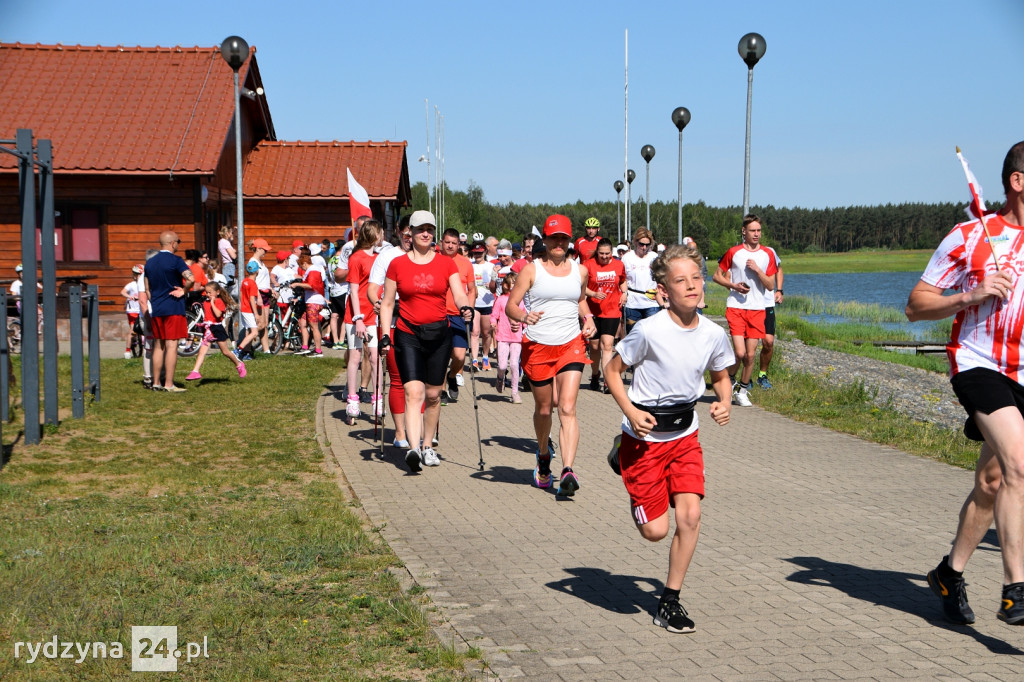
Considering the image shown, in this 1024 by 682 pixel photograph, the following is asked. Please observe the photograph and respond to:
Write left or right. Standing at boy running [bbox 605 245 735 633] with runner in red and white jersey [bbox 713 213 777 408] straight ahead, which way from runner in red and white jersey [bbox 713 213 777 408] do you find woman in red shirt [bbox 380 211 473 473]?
left

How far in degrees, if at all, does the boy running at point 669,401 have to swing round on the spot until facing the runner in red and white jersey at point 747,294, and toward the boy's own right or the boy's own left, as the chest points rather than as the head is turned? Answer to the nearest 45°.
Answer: approximately 135° to the boy's own left

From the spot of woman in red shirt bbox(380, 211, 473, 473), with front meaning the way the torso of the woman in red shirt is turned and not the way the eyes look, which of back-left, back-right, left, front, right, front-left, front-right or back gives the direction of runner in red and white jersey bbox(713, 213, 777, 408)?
back-left

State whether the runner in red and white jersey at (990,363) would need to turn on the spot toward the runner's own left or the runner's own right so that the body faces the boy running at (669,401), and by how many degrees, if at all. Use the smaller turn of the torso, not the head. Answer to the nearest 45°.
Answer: approximately 135° to the runner's own right

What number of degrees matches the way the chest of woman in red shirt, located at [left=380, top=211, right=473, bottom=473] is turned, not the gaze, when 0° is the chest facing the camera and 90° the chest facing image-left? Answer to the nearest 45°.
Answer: approximately 0°

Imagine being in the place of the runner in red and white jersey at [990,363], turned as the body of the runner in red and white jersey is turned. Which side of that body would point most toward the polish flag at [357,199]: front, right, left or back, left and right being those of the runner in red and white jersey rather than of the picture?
back

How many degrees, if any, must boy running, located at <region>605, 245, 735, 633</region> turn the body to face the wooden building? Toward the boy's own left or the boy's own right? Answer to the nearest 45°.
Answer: approximately 180°

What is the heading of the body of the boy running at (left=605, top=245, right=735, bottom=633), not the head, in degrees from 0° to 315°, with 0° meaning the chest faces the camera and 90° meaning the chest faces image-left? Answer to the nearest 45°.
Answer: approximately 315°

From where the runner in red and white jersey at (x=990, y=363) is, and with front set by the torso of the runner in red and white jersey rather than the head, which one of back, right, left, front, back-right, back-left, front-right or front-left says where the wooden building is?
back

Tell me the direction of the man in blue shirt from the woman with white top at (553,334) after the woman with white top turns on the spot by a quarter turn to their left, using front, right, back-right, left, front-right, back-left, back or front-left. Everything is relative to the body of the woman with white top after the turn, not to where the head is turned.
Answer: back-left

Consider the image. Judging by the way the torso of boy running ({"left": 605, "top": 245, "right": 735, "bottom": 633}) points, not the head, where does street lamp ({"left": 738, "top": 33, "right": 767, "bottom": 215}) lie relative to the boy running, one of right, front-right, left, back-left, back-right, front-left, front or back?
back-left

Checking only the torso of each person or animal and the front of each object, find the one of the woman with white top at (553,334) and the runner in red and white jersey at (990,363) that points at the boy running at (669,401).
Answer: the woman with white top
